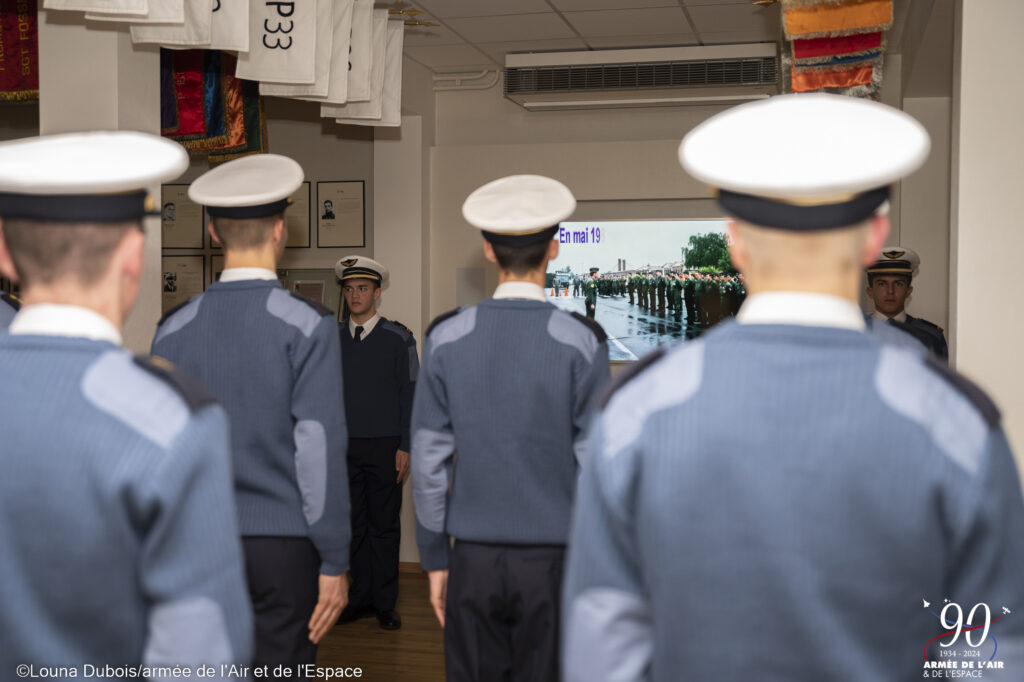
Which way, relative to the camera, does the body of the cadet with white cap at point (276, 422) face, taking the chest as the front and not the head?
away from the camera

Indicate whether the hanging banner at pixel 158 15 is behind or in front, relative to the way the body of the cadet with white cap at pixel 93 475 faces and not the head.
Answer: in front

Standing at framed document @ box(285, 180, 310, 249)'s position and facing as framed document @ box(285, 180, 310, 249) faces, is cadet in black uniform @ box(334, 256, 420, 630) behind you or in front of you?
in front

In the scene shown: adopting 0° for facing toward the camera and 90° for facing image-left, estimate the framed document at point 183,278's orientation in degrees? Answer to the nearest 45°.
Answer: approximately 0°

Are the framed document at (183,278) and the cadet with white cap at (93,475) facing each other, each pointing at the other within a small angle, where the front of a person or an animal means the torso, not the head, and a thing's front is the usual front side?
yes

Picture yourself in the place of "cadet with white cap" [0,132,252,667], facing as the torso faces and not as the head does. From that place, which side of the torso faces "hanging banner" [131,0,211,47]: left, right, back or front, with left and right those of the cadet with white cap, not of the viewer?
front

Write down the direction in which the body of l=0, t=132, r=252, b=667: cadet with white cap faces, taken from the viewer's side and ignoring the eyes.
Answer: away from the camera

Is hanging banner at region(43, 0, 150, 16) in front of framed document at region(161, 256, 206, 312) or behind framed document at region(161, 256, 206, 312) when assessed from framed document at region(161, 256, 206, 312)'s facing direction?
in front

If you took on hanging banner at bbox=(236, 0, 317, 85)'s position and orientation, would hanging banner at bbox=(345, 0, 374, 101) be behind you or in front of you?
behind
